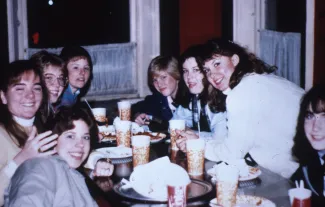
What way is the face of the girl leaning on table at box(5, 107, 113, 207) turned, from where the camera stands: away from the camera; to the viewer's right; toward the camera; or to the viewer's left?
toward the camera

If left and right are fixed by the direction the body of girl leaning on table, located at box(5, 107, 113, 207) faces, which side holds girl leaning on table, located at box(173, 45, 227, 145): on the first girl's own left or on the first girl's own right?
on the first girl's own left

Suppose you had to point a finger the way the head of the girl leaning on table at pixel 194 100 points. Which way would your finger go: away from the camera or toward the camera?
toward the camera

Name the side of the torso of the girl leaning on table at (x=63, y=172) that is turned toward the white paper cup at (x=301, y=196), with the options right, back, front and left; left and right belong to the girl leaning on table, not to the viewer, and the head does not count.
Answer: front

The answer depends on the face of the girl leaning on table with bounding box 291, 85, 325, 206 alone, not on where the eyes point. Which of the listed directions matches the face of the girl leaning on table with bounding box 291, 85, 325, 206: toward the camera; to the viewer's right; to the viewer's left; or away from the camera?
toward the camera
